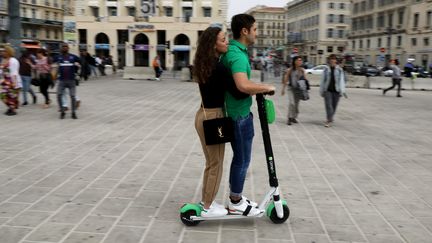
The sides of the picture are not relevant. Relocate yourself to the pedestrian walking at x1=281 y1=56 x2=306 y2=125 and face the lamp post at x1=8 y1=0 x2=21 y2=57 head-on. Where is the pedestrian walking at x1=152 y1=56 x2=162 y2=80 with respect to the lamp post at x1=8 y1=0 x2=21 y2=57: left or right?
right

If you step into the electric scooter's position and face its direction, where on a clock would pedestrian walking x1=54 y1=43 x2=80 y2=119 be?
The pedestrian walking is roughly at 8 o'clock from the electric scooter.

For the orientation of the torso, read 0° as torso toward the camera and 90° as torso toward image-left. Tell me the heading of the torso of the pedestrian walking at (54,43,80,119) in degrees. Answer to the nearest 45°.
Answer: approximately 0°

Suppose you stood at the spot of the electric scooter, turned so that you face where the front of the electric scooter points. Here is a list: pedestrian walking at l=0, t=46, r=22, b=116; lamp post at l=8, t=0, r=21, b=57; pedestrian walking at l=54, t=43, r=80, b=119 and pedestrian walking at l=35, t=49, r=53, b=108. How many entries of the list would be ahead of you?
0

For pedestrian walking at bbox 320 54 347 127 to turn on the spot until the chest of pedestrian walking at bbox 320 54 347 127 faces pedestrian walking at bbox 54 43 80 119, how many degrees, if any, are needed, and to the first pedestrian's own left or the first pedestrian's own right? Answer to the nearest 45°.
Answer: approximately 90° to the first pedestrian's own right

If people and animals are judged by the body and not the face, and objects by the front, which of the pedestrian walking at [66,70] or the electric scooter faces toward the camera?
the pedestrian walking

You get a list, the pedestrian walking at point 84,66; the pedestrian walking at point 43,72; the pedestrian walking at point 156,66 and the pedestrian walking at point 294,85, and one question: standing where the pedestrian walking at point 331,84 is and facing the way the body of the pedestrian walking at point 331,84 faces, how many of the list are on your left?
0

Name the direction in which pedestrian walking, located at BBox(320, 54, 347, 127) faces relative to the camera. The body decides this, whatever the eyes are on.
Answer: toward the camera

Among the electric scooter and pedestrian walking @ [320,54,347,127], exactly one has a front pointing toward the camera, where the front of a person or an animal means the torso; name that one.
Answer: the pedestrian walking

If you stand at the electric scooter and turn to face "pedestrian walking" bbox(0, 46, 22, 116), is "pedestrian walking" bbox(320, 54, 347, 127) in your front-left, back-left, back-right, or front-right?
front-right

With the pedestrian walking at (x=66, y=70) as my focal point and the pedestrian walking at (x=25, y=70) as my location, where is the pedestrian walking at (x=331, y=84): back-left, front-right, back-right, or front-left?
front-left

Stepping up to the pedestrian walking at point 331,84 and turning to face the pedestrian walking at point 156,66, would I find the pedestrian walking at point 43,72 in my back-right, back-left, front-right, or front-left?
front-left

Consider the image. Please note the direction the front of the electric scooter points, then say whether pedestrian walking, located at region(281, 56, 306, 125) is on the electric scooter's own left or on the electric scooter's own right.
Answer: on the electric scooter's own left

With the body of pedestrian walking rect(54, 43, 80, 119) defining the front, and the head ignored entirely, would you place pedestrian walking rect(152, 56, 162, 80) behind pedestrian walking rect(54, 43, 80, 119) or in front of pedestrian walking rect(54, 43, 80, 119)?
behind

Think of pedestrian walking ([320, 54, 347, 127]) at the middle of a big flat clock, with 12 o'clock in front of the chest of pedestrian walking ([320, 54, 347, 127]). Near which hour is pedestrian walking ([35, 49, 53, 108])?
pedestrian walking ([35, 49, 53, 108]) is roughly at 3 o'clock from pedestrian walking ([320, 54, 347, 127]).

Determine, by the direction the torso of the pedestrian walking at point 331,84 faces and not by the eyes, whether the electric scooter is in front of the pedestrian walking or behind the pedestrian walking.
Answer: in front

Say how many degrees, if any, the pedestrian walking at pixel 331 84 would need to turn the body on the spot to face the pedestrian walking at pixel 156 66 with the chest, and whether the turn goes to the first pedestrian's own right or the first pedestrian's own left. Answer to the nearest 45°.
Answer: approximately 135° to the first pedestrian's own right

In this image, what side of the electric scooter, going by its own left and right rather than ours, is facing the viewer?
right
